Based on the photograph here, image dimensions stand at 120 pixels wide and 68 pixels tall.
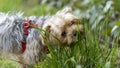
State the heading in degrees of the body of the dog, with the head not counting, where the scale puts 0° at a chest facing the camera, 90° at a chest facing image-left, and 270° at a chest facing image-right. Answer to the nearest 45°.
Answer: approximately 270°
